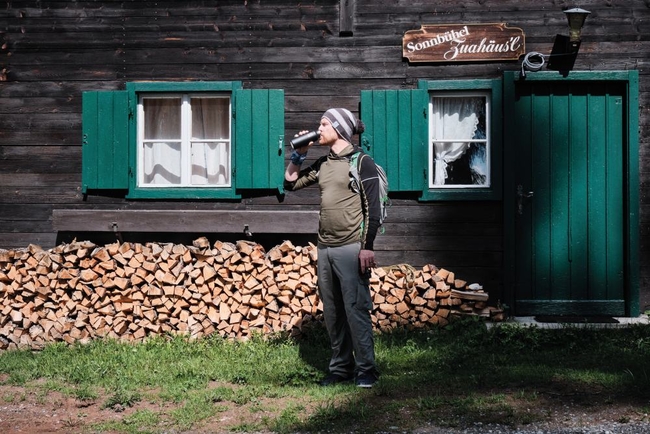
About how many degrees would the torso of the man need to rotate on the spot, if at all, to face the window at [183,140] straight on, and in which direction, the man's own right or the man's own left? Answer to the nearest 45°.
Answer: approximately 90° to the man's own right

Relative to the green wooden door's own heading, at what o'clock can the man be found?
The man is roughly at 1 o'clock from the green wooden door.

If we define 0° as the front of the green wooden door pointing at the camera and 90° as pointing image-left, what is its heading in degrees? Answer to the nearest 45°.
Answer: approximately 0°

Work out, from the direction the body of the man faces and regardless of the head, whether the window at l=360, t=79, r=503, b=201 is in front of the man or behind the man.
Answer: behind

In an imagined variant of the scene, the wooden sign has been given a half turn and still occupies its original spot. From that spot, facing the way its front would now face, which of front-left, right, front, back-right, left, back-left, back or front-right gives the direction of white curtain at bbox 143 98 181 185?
left

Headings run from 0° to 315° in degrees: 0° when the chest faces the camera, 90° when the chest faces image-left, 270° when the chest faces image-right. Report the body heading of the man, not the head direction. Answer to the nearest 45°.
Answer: approximately 45°

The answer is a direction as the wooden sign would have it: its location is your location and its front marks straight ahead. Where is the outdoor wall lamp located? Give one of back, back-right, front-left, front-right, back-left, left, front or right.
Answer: left

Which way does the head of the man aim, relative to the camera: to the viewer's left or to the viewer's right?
to the viewer's left

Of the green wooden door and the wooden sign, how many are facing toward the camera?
2

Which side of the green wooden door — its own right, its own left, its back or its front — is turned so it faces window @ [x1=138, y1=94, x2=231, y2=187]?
right

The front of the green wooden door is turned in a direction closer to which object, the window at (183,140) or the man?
the man

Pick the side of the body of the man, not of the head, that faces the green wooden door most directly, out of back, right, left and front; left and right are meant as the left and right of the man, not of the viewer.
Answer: back
